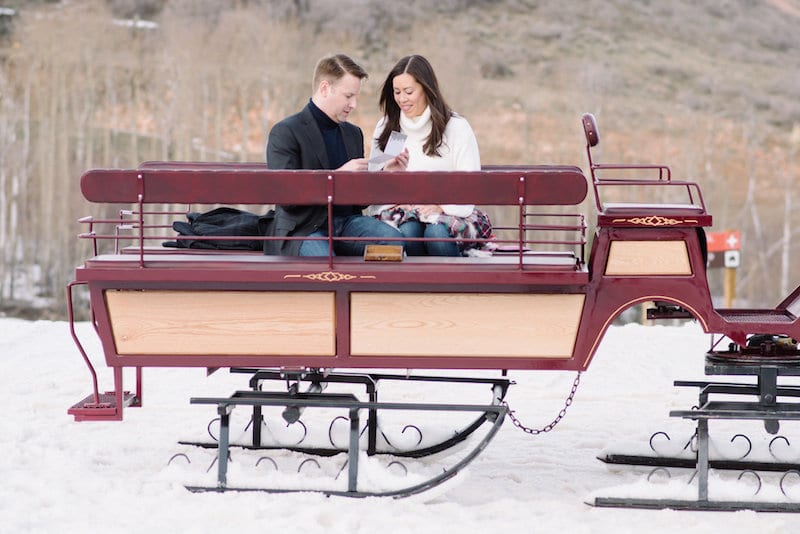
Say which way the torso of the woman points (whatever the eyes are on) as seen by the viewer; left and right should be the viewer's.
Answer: facing the viewer and to the left of the viewer

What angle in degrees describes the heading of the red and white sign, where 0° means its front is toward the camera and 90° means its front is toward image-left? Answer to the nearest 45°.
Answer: approximately 0°

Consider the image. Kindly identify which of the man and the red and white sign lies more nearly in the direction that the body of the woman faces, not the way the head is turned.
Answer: the man

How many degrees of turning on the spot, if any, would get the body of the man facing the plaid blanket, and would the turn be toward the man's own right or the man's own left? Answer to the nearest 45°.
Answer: approximately 45° to the man's own left

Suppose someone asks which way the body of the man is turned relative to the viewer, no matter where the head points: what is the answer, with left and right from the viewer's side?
facing the viewer and to the right of the viewer

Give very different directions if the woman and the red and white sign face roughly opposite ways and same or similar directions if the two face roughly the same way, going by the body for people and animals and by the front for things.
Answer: same or similar directions

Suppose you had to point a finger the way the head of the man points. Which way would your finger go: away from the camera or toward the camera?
toward the camera

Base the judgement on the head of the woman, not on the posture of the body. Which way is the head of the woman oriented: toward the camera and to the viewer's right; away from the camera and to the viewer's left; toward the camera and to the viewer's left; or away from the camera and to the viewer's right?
toward the camera and to the viewer's left

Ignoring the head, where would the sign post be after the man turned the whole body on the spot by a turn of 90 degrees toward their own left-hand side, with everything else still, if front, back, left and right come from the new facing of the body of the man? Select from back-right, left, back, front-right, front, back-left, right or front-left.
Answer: front
